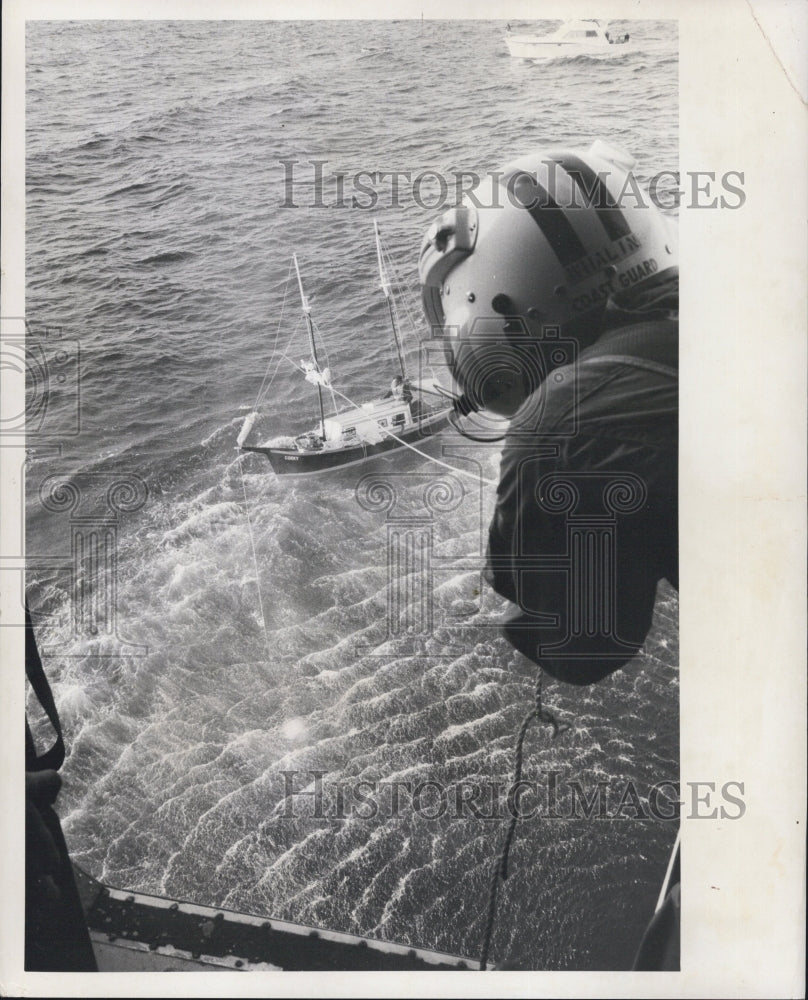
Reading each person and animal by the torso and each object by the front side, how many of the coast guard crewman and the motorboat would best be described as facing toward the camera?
0

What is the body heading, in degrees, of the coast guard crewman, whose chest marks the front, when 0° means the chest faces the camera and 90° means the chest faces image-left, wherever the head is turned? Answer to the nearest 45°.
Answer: approximately 135°

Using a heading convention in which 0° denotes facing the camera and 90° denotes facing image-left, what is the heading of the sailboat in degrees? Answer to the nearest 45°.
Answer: approximately 45°

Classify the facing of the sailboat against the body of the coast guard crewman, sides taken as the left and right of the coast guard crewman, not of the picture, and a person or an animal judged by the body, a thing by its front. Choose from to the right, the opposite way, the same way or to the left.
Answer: to the left

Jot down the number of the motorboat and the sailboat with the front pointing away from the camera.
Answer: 0
